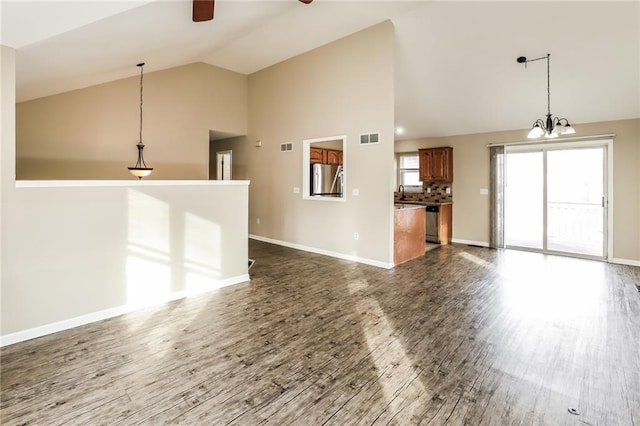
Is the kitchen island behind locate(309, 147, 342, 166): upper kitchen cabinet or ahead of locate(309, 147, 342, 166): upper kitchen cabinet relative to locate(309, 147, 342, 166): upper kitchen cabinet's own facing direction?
ahead

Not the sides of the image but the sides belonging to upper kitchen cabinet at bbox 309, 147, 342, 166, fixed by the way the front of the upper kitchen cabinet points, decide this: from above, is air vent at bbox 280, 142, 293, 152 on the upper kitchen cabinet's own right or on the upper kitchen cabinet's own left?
on the upper kitchen cabinet's own right

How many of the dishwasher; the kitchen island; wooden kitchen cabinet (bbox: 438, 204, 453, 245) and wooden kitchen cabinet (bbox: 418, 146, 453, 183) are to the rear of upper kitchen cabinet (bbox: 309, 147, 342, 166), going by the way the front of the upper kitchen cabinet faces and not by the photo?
0

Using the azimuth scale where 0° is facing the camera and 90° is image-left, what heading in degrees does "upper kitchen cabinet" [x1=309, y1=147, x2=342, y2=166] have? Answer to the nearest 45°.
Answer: approximately 315°

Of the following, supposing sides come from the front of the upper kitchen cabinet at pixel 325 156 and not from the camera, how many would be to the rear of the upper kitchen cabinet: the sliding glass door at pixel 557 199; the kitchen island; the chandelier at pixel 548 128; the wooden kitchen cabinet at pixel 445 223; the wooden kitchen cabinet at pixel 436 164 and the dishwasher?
0

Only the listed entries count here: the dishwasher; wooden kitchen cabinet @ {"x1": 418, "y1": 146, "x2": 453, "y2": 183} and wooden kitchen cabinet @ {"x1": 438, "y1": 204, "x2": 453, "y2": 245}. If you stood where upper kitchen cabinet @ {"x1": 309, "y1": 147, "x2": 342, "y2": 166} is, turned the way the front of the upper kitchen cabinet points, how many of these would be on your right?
0

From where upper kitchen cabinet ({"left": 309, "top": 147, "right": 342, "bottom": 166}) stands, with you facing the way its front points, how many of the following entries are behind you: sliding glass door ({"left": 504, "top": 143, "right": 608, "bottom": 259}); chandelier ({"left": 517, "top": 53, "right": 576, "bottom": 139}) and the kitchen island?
0

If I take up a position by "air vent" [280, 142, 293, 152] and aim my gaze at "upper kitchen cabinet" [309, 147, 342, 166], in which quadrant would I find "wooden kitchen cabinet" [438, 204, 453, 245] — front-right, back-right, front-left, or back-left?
front-right

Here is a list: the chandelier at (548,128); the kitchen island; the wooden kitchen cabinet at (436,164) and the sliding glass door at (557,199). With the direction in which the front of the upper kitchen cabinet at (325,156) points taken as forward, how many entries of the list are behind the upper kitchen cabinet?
0

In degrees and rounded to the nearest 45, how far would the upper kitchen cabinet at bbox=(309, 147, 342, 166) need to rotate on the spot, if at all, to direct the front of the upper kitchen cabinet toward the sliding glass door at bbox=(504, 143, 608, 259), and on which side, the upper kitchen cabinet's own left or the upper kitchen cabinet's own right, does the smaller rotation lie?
approximately 45° to the upper kitchen cabinet's own left

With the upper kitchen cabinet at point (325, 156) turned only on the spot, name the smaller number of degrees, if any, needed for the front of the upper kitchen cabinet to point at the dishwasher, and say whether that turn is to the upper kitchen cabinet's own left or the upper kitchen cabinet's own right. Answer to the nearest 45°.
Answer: approximately 45° to the upper kitchen cabinet's own left

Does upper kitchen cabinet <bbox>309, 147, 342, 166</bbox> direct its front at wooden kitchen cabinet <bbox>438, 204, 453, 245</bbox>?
no

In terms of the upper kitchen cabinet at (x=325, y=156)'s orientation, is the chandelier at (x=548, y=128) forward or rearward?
forward
